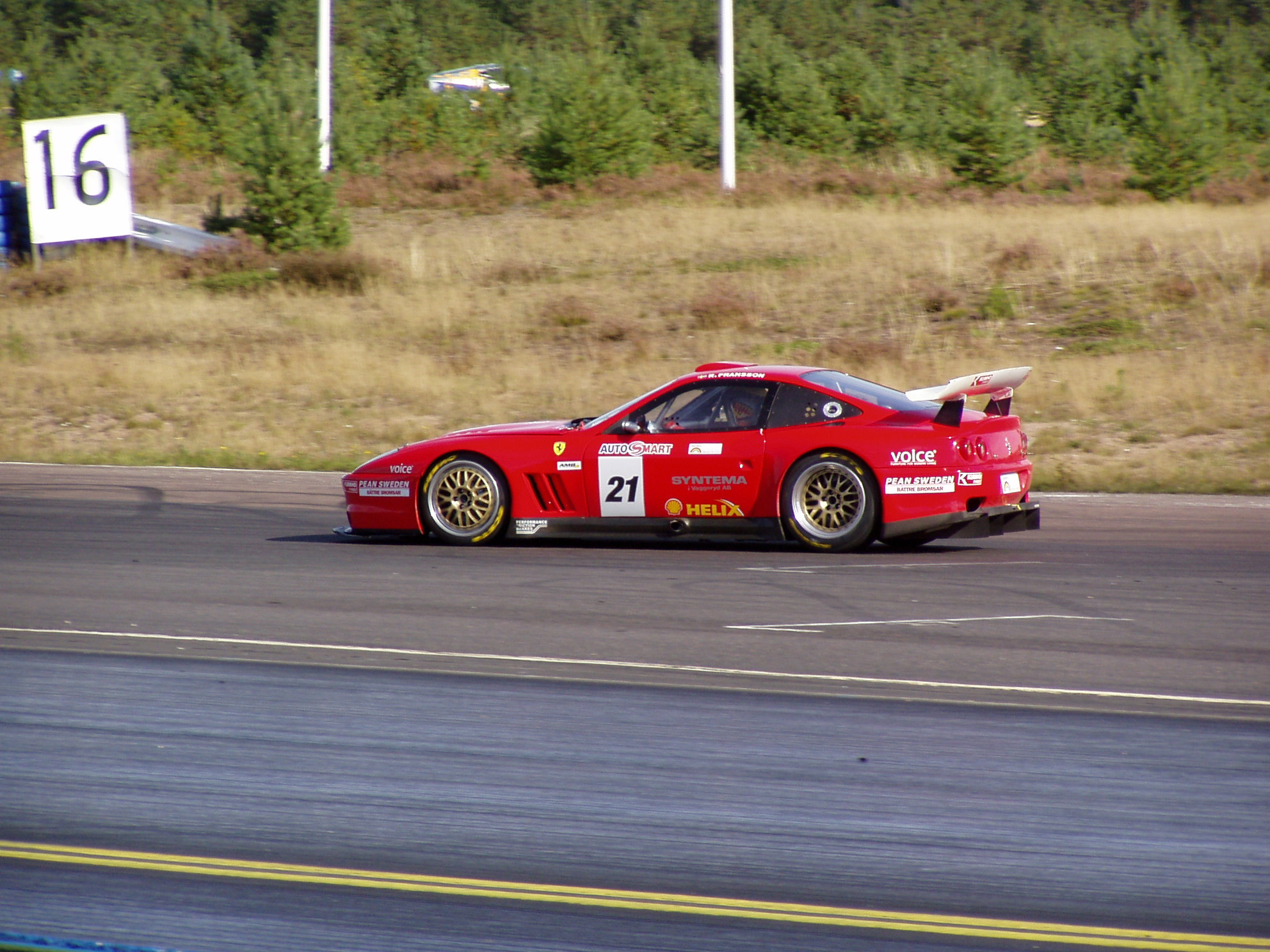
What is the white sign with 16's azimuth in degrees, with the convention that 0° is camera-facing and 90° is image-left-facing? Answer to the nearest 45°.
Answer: approximately 0°

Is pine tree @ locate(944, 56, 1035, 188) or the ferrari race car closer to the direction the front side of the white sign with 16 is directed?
the ferrari race car

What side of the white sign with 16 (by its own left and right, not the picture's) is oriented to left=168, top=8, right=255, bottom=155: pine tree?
back

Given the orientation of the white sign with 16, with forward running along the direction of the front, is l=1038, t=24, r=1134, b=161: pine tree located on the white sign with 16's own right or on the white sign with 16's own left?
on the white sign with 16's own left

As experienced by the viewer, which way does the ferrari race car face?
facing to the left of the viewer

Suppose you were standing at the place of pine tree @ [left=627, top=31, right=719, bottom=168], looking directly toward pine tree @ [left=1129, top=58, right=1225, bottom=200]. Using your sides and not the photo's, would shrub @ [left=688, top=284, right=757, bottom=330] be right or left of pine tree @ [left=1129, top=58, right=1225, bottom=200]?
right

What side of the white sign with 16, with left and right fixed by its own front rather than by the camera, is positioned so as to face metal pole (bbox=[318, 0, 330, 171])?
back

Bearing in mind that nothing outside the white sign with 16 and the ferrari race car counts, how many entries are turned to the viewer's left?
1

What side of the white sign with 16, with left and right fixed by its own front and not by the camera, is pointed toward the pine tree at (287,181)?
left

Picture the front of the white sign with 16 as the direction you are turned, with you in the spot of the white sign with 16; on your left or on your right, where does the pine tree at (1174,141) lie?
on your left

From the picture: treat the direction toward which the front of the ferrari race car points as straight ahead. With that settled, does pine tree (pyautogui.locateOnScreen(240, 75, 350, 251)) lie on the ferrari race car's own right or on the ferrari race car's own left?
on the ferrari race car's own right

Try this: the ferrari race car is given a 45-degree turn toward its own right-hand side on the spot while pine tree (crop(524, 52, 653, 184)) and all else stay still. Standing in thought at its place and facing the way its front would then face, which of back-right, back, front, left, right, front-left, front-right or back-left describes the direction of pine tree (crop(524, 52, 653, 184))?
front-right

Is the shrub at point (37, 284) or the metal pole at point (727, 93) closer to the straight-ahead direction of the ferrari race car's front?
the shrub

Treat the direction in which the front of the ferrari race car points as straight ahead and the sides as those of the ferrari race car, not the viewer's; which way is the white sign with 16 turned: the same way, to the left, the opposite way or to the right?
to the left
